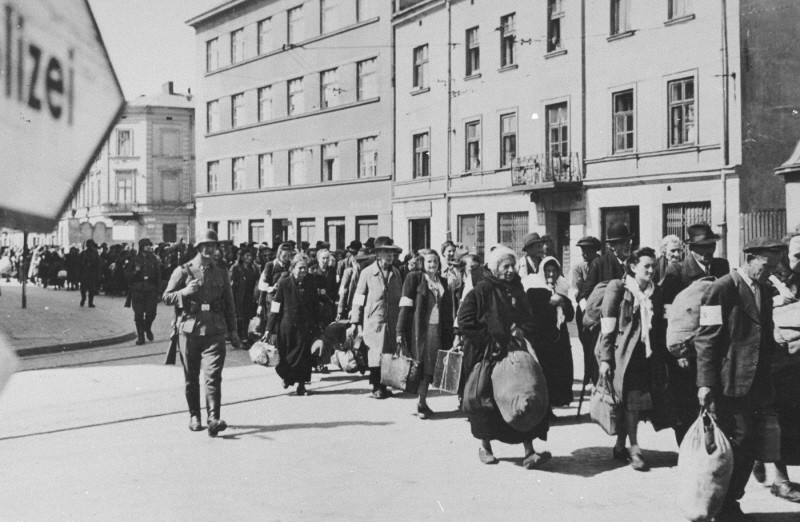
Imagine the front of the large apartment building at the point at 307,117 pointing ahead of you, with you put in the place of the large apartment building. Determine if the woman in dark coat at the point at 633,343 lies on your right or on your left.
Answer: on your left

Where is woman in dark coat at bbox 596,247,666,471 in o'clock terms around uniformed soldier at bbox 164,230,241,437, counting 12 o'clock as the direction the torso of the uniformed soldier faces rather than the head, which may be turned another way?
The woman in dark coat is roughly at 10 o'clock from the uniformed soldier.

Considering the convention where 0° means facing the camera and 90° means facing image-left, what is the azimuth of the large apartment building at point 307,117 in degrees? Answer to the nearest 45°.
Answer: approximately 45°

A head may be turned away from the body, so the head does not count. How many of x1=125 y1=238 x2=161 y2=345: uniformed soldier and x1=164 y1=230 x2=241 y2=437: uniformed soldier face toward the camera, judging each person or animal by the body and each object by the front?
2

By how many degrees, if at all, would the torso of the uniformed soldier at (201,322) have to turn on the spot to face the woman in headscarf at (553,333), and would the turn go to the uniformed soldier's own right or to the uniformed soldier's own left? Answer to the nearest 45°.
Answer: approximately 90° to the uniformed soldier's own left
